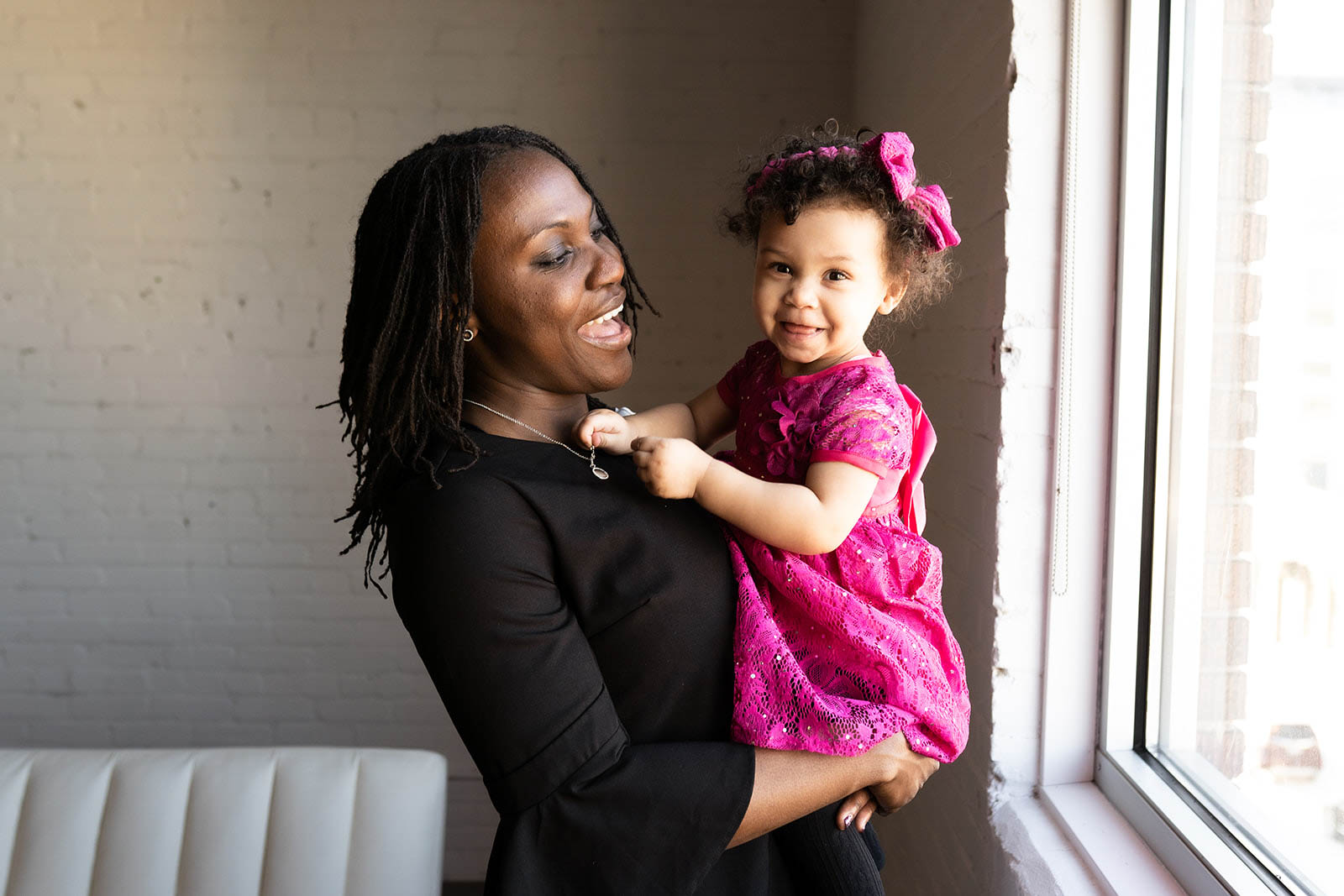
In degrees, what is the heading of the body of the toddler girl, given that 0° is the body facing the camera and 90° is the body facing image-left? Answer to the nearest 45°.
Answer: approximately 45°

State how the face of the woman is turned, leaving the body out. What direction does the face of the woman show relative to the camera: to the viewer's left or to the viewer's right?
to the viewer's right

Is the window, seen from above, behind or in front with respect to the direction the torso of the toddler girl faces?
behind

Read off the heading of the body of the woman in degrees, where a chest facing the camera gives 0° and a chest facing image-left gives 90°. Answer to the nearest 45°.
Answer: approximately 315°

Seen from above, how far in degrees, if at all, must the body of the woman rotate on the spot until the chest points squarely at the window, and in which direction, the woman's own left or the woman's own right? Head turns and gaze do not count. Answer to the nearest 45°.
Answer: approximately 45° to the woman's own left
